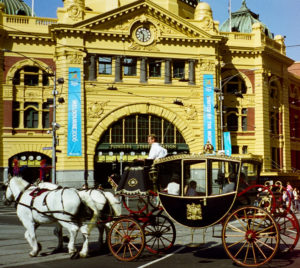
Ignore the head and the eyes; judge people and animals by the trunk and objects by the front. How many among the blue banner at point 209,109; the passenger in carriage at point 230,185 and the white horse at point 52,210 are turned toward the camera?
1

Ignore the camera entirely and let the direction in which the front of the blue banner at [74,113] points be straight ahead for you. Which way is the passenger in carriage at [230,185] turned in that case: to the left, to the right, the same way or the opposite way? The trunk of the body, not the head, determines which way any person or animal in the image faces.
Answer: to the right

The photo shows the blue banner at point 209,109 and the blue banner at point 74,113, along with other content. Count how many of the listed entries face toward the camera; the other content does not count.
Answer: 2

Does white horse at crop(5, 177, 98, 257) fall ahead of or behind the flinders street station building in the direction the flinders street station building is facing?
ahead

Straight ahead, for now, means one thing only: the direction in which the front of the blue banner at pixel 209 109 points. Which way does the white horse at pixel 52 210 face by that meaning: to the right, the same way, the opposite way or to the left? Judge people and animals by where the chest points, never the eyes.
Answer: to the right

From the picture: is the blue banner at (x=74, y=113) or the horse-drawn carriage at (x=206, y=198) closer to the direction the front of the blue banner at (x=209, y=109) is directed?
the horse-drawn carriage

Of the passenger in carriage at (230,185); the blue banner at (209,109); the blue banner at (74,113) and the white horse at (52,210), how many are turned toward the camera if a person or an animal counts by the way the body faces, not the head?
2

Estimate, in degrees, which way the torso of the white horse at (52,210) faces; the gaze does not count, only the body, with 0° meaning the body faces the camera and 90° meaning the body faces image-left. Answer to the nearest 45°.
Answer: approximately 90°

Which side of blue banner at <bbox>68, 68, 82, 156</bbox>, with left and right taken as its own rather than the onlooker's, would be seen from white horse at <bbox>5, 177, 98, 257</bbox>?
front

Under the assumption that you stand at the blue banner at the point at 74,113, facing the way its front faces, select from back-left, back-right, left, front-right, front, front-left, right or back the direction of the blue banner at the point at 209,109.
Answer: left

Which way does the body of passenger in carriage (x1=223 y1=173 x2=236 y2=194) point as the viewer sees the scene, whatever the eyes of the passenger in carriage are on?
to the viewer's left

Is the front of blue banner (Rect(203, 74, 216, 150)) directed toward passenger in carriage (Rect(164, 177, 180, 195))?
yes

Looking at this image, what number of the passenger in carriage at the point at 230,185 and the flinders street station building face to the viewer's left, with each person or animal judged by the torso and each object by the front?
1

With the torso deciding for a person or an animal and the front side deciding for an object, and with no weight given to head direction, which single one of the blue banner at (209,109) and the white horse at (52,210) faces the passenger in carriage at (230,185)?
the blue banner
